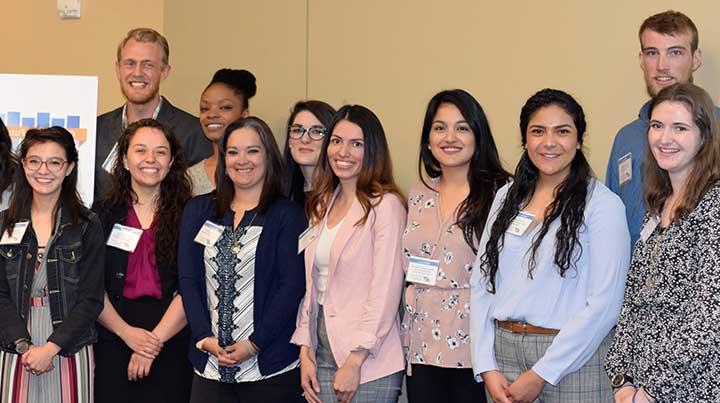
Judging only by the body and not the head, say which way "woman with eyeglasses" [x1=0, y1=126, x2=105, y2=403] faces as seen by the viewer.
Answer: toward the camera

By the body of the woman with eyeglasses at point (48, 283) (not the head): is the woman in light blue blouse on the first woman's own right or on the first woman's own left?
on the first woman's own left

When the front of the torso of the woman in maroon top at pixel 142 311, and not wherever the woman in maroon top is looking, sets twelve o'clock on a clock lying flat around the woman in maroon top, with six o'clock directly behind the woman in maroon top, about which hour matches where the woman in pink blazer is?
The woman in pink blazer is roughly at 10 o'clock from the woman in maroon top.

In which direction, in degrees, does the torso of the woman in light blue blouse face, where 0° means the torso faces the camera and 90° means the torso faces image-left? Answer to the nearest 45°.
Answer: approximately 45°

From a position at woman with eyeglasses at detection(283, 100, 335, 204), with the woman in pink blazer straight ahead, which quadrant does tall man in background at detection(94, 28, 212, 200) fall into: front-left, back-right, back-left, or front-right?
back-right

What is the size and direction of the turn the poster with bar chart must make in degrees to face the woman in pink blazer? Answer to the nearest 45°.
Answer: approximately 45° to its left

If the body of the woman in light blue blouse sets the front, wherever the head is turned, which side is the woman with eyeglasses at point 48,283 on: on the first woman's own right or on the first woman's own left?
on the first woman's own right

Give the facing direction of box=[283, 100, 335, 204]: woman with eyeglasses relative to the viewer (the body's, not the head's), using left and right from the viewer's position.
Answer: facing the viewer
